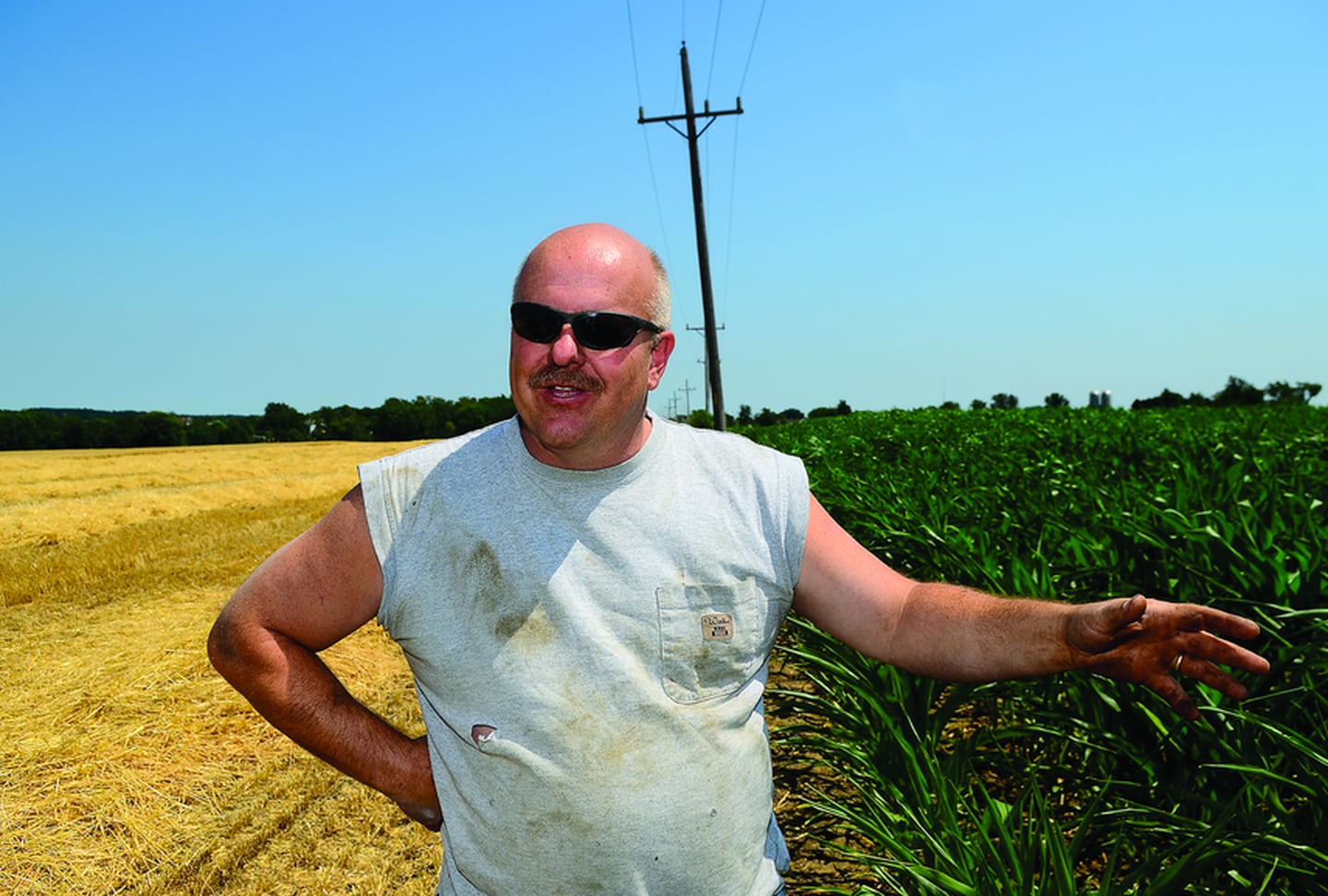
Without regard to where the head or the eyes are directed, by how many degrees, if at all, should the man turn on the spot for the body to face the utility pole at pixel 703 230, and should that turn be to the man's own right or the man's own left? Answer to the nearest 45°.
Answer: approximately 180°

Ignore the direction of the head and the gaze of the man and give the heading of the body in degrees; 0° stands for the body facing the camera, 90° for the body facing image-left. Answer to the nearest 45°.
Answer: approximately 0°

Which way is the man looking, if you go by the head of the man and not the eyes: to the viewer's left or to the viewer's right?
to the viewer's left
